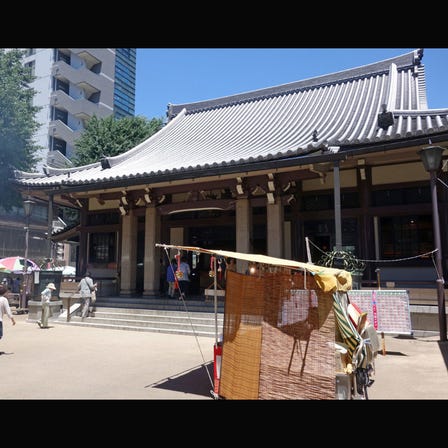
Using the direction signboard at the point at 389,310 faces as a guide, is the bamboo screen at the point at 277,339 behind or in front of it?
in front

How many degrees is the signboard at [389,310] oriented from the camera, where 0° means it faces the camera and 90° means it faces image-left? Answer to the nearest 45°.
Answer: approximately 0°

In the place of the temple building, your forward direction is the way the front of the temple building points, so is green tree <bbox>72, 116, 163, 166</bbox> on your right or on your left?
on your right

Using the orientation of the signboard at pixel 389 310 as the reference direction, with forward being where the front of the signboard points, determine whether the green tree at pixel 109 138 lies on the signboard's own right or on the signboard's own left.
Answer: on the signboard's own right

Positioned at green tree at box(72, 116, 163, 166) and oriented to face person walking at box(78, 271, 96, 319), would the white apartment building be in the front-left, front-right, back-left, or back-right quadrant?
back-right

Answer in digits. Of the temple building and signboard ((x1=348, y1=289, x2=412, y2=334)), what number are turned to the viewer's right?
0

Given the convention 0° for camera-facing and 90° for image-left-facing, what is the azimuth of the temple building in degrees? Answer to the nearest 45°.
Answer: approximately 45°

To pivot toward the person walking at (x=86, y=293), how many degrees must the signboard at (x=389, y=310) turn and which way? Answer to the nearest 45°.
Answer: approximately 90° to its right

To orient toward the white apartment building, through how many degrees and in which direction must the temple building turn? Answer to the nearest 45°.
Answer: approximately 90° to its right

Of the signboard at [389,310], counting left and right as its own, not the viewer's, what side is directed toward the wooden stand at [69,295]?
right
